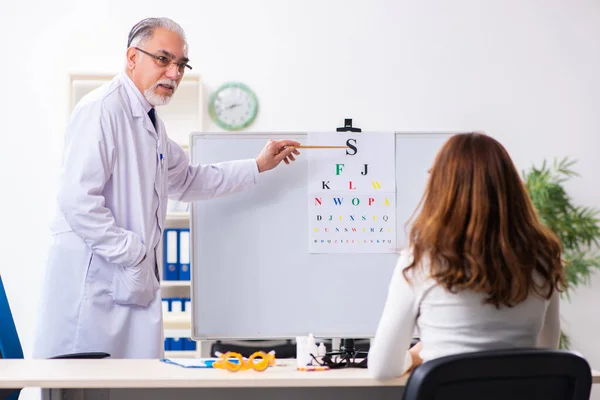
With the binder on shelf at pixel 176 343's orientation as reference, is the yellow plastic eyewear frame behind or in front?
in front

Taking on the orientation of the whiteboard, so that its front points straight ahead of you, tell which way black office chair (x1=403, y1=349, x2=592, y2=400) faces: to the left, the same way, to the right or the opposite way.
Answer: the opposite way

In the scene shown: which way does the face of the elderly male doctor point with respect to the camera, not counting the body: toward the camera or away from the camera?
toward the camera

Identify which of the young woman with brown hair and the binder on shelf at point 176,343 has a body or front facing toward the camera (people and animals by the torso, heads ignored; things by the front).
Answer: the binder on shelf

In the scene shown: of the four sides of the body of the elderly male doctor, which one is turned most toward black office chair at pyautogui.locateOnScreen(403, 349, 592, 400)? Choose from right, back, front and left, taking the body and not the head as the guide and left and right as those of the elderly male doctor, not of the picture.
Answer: front

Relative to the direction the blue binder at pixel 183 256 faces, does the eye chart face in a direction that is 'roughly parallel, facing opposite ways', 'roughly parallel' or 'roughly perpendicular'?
roughly parallel

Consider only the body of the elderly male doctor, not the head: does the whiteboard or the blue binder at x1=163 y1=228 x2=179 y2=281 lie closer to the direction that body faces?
the whiteboard

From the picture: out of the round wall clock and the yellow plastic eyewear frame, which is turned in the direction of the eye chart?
the round wall clock

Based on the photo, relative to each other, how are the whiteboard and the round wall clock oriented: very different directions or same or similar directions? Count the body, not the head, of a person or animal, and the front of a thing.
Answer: same or similar directions

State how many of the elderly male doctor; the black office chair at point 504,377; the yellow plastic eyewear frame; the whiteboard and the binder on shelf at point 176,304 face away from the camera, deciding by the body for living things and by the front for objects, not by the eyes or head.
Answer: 1

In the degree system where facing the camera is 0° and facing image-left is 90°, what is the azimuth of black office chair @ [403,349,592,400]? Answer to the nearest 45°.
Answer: approximately 180°

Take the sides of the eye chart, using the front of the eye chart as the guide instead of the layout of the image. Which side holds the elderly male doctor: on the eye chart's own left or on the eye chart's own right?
on the eye chart's own right

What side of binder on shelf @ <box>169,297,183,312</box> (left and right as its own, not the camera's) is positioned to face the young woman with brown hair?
front

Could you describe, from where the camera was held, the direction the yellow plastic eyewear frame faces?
facing the viewer

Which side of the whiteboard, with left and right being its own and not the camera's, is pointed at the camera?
front

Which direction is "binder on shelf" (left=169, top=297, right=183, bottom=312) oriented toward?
toward the camera

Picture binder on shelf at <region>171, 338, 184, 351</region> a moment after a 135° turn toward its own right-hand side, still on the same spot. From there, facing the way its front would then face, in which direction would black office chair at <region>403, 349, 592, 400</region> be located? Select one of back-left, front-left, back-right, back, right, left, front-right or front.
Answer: back-left

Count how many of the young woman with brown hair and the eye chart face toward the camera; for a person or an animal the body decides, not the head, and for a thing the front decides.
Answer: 1
